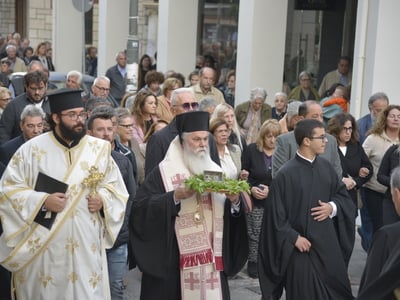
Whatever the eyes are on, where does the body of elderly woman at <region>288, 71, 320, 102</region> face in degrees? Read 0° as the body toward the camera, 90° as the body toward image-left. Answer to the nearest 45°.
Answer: approximately 0°

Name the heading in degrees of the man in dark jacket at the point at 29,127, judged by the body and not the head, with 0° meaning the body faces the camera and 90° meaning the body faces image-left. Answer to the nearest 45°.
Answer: approximately 315°

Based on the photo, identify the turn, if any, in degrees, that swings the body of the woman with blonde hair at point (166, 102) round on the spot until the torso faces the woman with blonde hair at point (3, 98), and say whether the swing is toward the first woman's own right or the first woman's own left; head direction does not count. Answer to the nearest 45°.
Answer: approximately 135° to the first woman's own right

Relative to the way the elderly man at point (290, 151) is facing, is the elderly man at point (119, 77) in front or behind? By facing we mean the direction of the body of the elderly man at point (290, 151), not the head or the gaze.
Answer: behind

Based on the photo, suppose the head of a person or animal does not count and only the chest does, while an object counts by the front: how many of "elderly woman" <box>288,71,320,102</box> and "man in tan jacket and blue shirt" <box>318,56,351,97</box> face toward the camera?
2

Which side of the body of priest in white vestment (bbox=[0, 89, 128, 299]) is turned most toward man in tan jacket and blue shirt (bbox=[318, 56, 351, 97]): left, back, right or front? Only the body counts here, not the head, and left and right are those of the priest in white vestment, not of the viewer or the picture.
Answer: left

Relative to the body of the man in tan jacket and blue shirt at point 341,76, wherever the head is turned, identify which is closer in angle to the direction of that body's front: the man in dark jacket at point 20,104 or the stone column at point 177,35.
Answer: the man in dark jacket

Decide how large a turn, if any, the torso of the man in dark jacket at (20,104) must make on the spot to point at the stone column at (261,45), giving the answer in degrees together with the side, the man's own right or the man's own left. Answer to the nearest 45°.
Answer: approximately 90° to the man's own left
